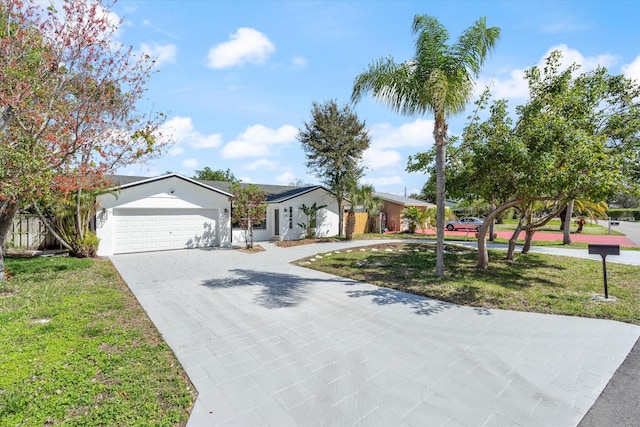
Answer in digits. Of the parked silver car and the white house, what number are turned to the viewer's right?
0

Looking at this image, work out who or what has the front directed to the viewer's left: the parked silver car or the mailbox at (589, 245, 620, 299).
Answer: the parked silver car

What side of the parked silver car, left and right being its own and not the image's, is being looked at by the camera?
left

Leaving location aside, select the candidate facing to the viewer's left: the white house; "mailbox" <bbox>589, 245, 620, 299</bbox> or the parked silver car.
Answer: the parked silver car

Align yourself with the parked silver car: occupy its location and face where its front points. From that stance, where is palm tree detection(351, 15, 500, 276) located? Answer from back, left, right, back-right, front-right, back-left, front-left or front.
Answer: left

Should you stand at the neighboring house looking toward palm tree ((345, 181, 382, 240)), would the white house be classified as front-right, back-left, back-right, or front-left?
front-right

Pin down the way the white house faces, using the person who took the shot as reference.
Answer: facing the viewer

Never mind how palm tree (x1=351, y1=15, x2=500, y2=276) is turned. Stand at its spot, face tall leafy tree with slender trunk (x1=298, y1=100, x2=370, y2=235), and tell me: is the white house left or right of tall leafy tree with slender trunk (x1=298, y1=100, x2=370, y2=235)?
left

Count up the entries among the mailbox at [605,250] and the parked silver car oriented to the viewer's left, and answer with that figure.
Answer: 1

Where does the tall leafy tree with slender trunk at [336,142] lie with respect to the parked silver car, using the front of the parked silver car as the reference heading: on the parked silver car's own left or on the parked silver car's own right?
on the parked silver car's own left

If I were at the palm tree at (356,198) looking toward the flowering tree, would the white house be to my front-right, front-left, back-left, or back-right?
front-right

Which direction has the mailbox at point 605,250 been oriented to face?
to the viewer's right

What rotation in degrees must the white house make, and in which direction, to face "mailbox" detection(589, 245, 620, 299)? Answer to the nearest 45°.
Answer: approximately 45° to its left

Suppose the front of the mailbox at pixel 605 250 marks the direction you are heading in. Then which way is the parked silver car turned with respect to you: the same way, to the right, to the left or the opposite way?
the opposite way

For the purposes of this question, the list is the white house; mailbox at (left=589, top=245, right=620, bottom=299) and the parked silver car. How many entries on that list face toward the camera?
1

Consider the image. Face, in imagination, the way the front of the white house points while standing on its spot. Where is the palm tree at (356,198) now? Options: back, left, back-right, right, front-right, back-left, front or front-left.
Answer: left

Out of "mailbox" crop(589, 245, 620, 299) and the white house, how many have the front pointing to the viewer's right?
1
